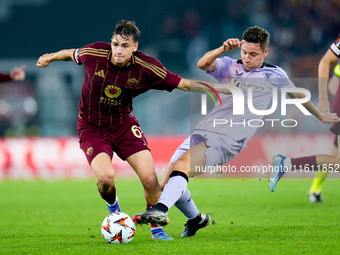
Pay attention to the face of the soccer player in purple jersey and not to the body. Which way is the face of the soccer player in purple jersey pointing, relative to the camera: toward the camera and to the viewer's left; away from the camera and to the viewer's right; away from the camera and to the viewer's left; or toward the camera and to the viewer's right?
toward the camera and to the viewer's left

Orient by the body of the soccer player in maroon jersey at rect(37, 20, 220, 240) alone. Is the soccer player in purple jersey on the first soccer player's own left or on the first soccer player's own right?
on the first soccer player's own left

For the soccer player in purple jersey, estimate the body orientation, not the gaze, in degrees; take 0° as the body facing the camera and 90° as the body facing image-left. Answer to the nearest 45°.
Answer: approximately 45°

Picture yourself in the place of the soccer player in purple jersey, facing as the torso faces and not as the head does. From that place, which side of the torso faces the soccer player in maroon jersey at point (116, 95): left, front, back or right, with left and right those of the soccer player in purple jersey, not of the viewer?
front

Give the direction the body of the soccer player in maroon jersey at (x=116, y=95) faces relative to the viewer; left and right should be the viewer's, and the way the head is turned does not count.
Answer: facing the viewer
